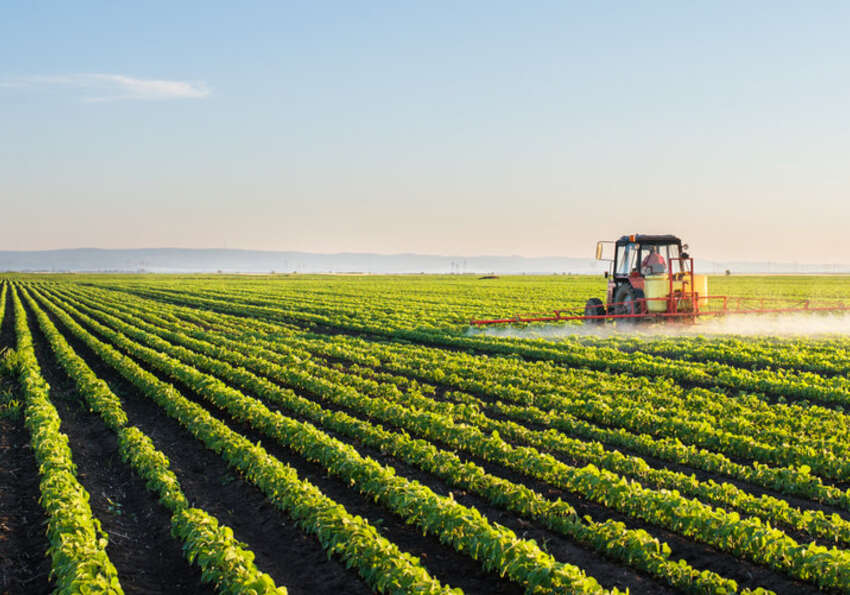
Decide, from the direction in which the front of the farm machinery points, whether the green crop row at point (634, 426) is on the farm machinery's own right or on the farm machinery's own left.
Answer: on the farm machinery's own left

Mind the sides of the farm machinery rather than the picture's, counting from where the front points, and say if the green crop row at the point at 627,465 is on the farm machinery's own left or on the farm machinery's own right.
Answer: on the farm machinery's own left

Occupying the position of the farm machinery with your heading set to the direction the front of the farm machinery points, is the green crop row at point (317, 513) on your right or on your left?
on your left
